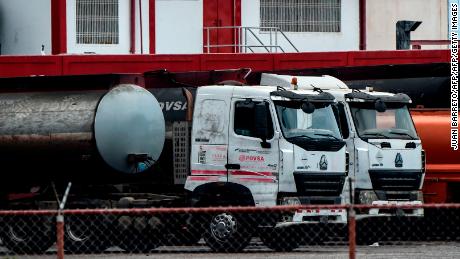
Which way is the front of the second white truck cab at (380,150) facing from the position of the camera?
facing the viewer and to the right of the viewer

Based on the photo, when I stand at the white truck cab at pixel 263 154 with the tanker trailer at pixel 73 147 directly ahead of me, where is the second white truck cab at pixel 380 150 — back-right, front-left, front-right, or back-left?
back-right

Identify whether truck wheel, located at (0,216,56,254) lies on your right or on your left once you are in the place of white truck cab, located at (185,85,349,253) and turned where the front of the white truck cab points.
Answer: on your right

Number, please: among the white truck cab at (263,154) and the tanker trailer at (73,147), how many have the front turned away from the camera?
0

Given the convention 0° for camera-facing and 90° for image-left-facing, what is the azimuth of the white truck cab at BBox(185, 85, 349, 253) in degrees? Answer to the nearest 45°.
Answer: approximately 315°

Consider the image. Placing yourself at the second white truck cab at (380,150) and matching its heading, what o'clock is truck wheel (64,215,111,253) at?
The truck wheel is roughly at 4 o'clock from the second white truck cab.

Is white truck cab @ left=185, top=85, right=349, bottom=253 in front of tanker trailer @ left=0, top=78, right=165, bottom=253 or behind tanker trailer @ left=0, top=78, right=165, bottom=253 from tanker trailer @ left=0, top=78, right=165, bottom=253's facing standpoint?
in front

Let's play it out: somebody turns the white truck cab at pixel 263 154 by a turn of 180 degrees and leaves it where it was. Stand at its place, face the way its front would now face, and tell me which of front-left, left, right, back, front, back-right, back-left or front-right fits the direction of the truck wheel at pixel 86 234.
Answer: front-left

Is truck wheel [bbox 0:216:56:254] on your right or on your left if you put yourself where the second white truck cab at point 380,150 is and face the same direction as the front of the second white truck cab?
on your right
